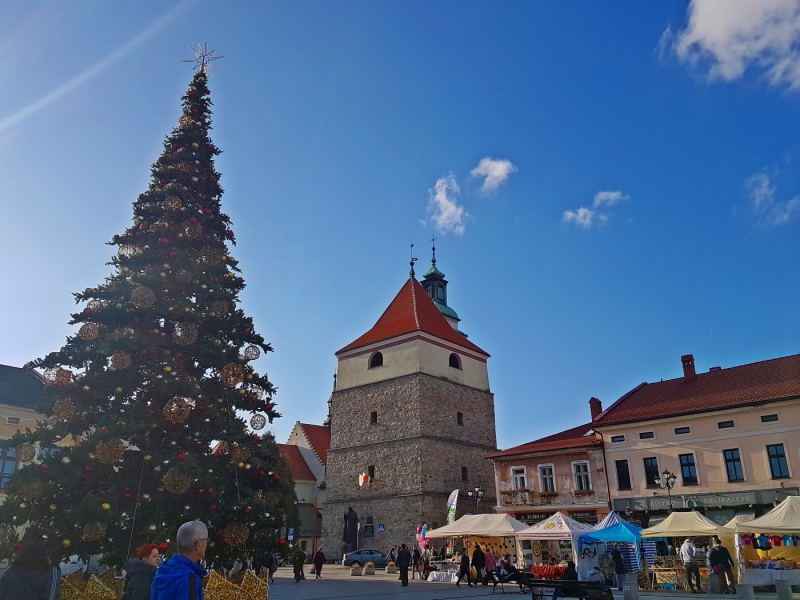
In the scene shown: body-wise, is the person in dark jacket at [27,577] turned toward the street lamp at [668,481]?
no

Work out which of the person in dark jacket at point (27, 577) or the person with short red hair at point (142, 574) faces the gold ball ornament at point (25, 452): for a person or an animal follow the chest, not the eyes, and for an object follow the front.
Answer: the person in dark jacket at point (27, 577)

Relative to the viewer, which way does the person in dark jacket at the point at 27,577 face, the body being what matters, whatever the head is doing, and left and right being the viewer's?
facing away from the viewer

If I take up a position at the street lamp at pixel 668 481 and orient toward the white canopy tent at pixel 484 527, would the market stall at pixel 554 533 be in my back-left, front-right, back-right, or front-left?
front-left

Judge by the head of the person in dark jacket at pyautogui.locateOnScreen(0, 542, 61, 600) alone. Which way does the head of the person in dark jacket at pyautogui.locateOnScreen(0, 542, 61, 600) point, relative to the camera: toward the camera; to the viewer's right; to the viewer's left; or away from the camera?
away from the camera

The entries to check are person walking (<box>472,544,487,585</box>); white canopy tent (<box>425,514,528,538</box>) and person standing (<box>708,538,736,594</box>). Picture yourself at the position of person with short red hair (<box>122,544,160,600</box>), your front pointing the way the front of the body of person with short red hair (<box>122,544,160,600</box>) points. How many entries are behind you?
0
